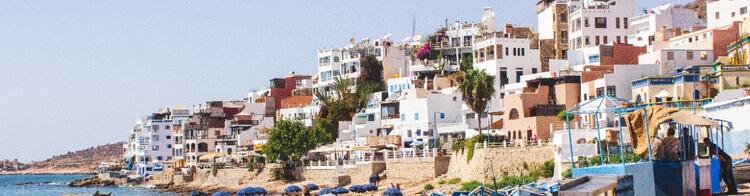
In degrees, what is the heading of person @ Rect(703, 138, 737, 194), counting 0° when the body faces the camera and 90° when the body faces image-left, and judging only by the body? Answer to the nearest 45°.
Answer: approximately 90°

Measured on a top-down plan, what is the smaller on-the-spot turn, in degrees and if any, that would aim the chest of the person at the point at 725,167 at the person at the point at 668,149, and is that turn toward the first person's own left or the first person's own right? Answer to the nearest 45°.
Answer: approximately 45° to the first person's own left

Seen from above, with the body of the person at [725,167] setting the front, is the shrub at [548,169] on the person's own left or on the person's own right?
on the person's own right
